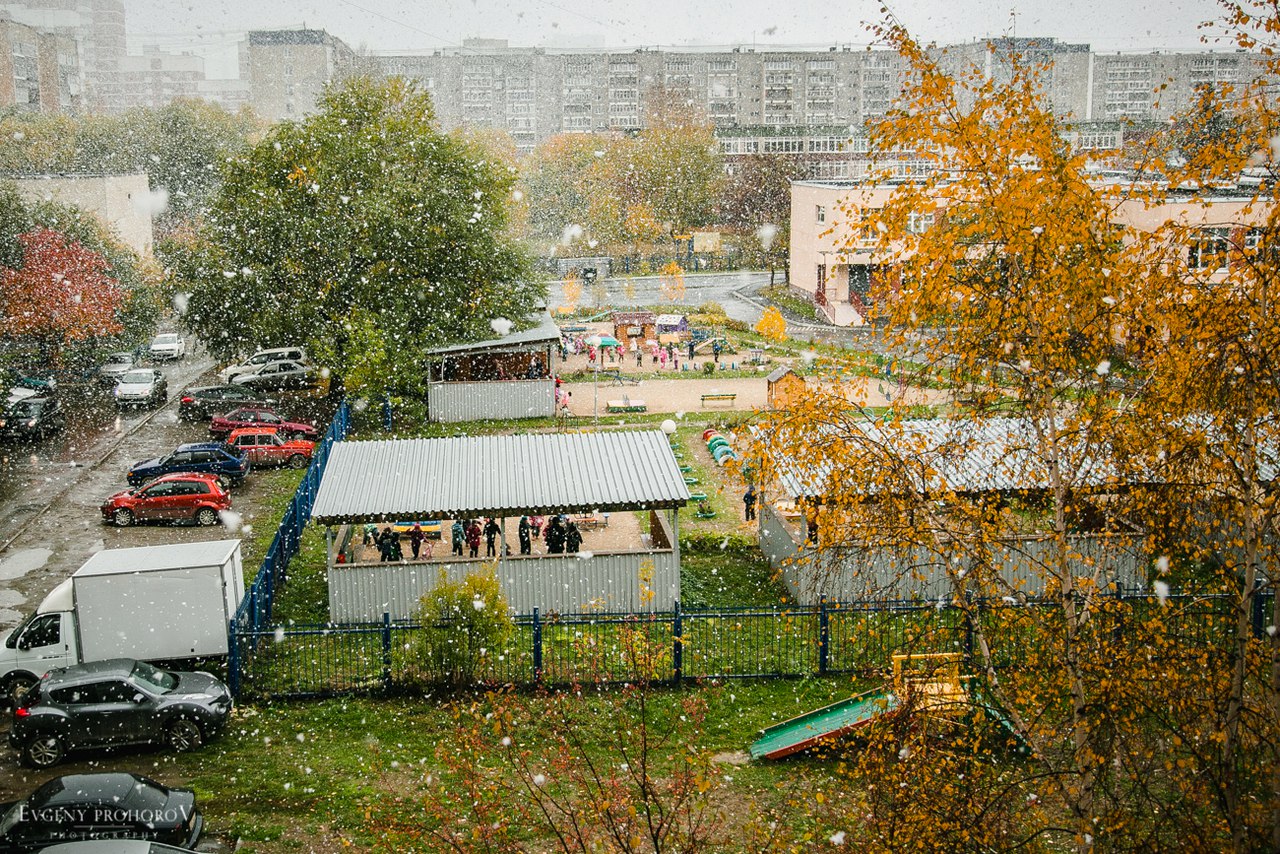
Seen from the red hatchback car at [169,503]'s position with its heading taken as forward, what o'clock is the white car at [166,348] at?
The white car is roughly at 3 o'clock from the red hatchback car.

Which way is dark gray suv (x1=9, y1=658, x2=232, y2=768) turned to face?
to the viewer's right

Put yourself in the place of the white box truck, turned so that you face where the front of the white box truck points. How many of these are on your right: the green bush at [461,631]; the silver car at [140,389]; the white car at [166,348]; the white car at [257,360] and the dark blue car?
4

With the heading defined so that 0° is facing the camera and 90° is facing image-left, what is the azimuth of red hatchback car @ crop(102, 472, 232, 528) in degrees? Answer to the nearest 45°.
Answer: approximately 90°

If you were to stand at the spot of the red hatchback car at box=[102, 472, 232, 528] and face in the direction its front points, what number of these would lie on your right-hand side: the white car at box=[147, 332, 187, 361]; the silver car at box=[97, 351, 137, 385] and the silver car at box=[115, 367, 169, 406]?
3

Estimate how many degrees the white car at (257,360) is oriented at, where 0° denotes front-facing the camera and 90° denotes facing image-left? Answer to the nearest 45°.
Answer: approximately 90°

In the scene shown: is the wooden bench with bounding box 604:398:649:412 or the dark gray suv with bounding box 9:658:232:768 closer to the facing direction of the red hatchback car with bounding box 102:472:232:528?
the dark gray suv

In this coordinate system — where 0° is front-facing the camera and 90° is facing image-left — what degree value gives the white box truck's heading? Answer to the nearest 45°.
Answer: approximately 90°

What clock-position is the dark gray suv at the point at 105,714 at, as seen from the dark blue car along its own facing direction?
The dark gray suv is roughly at 9 o'clock from the dark blue car.

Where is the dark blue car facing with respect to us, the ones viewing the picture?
facing to the left of the viewer

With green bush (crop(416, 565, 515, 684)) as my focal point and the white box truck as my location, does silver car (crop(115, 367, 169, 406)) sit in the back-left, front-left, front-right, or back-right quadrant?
back-left

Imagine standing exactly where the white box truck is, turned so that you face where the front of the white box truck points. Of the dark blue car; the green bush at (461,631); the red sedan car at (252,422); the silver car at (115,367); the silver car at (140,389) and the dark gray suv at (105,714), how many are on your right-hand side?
4
